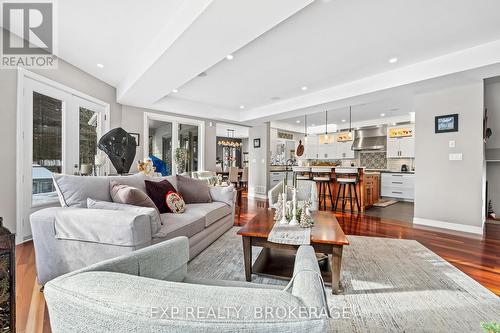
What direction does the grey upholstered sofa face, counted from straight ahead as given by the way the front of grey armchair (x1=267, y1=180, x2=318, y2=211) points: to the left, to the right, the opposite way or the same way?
to the left

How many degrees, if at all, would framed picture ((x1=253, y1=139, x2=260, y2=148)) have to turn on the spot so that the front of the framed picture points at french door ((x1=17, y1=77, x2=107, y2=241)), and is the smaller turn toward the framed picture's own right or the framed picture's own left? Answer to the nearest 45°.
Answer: approximately 45° to the framed picture's own right

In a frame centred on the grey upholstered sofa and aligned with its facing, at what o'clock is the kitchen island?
The kitchen island is roughly at 10 o'clock from the grey upholstered sofa.

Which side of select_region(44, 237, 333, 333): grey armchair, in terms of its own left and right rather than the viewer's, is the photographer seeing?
back

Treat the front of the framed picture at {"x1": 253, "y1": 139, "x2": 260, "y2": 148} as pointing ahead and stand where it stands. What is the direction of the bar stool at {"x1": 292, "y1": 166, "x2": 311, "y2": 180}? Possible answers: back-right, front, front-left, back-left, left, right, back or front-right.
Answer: front-left

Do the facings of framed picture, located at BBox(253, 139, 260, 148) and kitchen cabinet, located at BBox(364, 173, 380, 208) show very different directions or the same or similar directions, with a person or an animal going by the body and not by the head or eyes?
same or similar directions

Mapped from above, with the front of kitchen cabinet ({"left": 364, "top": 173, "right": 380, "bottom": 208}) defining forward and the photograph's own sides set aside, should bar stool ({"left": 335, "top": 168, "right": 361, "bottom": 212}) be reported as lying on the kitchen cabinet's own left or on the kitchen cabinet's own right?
on the kitchen cabinet's own right

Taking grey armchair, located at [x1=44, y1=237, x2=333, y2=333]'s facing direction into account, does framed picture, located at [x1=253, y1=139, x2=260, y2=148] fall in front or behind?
in front

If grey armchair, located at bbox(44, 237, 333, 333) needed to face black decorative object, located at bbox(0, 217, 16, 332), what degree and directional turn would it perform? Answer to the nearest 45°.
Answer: approximately 45° to its left

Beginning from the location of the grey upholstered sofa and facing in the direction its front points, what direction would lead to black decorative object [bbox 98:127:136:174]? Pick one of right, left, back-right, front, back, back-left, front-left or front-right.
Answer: back-left

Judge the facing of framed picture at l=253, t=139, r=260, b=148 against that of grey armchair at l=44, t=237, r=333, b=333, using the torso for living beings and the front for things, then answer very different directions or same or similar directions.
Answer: very different directions

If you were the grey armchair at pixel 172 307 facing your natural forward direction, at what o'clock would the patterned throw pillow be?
The patterned throw pillow is roughly at 12 o'clock from the grey armchair.

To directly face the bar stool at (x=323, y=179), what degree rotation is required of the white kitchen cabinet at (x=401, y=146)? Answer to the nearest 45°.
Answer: approximately 45° to its right

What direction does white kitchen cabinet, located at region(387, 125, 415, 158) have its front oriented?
toward the camera

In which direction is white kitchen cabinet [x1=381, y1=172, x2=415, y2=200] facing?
toward the camera

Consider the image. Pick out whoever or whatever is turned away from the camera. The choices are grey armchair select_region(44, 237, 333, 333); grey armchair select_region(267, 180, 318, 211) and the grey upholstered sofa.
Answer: grey armchair select_region(44, 237, 333, 333)

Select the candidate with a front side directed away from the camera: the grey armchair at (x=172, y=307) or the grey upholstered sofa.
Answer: the grey armchair

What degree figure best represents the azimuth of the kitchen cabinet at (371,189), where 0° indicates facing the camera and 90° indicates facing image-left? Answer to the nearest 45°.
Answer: approximately 315°

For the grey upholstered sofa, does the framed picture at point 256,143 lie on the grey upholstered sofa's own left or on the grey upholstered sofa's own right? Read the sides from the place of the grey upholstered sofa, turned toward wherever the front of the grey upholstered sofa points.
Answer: on the grey upholstered sofa's own left
